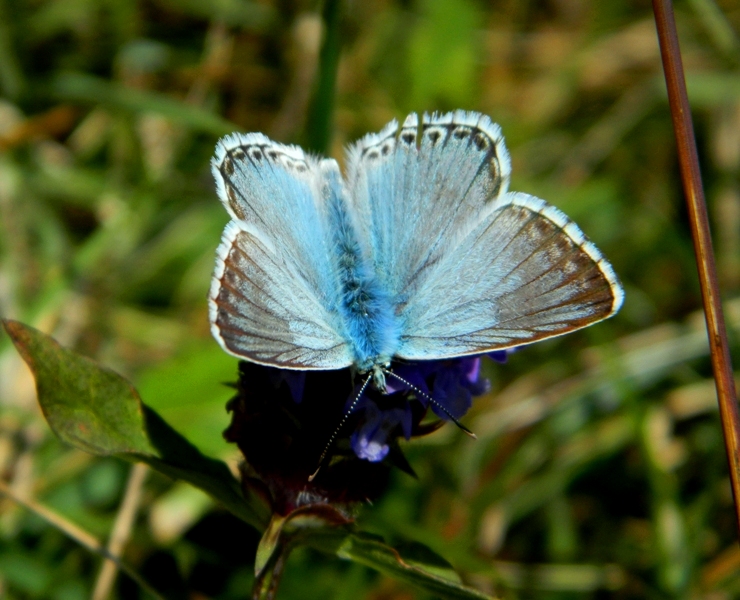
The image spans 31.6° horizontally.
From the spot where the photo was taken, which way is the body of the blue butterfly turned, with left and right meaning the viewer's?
facing the viewer
